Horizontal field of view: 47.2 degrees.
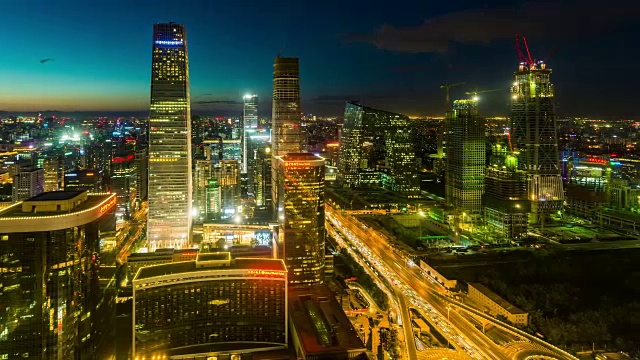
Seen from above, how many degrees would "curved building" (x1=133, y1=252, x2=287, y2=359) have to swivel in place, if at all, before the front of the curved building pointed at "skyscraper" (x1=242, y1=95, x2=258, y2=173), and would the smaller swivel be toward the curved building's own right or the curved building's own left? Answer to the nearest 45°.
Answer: approximately 180°

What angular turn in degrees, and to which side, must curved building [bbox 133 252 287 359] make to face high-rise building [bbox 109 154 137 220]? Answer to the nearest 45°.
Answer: approximately 180°

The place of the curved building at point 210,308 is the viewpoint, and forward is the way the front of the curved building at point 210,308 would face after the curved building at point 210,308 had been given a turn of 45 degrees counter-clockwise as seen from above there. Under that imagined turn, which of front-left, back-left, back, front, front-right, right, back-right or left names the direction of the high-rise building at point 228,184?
back-left

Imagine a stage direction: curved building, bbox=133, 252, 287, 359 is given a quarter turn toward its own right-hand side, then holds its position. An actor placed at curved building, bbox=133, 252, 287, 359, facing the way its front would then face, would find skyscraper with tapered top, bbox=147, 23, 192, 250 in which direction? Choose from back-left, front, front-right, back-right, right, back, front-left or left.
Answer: right

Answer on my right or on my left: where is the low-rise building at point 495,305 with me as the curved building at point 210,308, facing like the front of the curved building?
on my left

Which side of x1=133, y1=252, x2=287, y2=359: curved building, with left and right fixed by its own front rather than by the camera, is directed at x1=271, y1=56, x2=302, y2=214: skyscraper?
back

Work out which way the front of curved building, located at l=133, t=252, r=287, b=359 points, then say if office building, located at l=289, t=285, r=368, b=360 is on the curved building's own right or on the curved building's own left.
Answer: on the curved building's own left

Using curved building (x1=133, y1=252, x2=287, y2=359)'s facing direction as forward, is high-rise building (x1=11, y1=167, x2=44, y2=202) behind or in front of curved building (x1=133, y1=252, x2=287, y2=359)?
behind

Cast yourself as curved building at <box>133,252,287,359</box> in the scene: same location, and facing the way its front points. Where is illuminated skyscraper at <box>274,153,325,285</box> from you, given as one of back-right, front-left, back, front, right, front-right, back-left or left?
back-left

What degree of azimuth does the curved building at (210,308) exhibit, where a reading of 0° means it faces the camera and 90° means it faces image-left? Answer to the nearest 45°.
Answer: approximately 0°

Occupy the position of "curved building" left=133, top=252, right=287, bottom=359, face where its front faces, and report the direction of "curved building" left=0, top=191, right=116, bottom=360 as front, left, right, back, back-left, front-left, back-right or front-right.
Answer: front-right

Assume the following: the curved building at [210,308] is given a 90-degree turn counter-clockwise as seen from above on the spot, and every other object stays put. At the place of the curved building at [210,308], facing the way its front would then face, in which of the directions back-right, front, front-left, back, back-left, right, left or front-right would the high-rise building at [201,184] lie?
left
